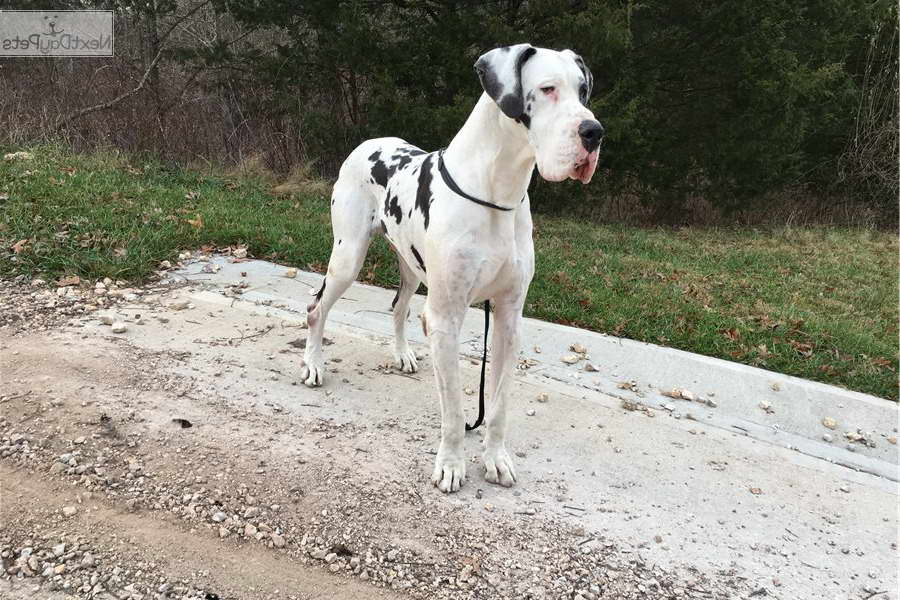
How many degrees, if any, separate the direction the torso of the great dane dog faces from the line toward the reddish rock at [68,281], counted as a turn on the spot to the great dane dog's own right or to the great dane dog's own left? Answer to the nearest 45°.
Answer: approximately 180°

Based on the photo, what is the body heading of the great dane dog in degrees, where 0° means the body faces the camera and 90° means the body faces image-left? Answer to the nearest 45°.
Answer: approximately 315°

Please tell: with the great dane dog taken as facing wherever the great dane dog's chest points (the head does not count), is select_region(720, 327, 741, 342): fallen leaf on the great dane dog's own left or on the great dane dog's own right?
on the great dane dog's own left
